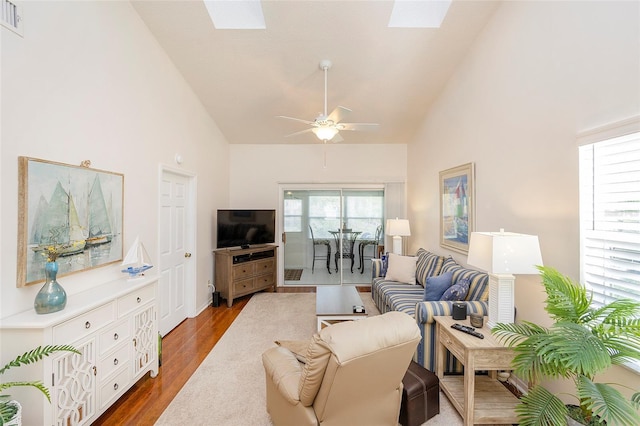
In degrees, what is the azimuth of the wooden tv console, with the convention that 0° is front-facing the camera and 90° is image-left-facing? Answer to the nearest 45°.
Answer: approximately 315°

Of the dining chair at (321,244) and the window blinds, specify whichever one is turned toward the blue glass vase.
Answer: the window blinds

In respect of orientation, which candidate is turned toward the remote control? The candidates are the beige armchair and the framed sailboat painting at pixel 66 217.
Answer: the framed sailboat painting

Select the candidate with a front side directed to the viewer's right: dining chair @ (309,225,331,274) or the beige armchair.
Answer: the dining chair

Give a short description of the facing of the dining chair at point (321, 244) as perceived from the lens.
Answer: facing to the right of the viewer

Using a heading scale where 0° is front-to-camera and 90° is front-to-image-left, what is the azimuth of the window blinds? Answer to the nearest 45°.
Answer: approximately 45°

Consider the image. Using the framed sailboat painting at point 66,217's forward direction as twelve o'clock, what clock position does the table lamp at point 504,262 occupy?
The table lamp is roughly at 12 o'clock from the framed sailboat painting.

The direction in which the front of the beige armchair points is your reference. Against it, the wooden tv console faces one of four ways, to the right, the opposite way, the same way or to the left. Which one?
the opposite way

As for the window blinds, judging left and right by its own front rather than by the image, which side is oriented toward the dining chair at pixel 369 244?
right

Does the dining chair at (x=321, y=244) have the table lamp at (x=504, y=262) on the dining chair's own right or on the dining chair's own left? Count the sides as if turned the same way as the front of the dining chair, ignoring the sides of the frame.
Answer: on the dining chair's own right

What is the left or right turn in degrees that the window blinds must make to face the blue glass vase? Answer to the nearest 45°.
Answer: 0° — it already faces it
